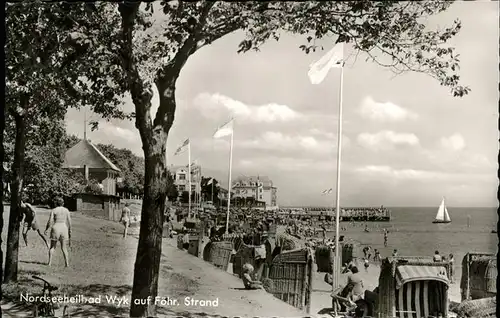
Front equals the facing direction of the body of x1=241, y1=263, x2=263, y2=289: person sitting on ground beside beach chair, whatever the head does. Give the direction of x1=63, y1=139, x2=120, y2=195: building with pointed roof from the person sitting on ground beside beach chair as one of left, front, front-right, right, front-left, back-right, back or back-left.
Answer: back

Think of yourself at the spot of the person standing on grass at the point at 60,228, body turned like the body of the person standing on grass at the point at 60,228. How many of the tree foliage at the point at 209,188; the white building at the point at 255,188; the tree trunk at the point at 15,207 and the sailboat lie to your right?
3

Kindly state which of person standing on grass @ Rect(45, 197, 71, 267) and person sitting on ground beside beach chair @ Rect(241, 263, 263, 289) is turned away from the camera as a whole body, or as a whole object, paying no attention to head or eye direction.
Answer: the person standing on grass

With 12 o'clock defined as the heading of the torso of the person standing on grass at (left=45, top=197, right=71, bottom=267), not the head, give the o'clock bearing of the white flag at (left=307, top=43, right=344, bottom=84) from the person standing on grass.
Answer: The white flag is roughly at 4 o'clock from the person standing on grass.

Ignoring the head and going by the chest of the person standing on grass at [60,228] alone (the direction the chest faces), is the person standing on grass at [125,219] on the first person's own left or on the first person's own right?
on the first person's own right

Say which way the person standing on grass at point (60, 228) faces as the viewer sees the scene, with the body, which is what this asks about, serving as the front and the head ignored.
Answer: away from the camera
